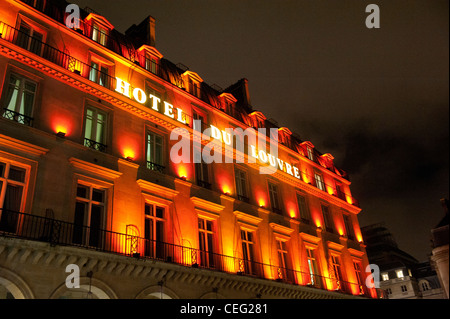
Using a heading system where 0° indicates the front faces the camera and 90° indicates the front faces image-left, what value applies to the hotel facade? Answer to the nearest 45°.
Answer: approximately 315°
